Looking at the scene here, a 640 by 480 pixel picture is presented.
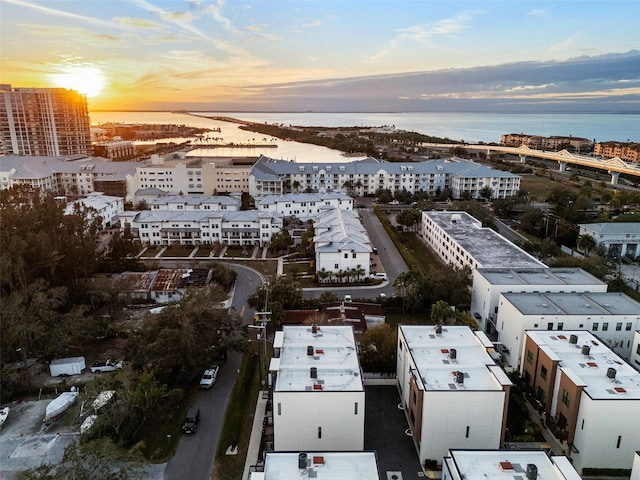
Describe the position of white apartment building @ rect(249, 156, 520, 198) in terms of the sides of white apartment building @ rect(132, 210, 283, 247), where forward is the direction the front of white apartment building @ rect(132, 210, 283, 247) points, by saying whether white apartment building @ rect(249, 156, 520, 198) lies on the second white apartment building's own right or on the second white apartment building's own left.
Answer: on the second white apartment building's own left

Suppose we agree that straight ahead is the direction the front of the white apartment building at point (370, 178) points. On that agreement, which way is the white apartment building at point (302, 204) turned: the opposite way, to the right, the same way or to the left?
the same way

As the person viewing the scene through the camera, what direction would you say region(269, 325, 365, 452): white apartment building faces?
facing to the left of the viewer

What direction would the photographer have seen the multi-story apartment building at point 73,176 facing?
facing the viewer

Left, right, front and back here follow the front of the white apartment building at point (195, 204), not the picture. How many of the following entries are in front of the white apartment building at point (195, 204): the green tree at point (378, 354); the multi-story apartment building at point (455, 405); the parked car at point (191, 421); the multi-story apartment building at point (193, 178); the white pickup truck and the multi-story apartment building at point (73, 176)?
4

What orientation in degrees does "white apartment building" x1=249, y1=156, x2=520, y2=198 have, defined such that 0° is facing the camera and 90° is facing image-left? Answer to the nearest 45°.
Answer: approximately 0°

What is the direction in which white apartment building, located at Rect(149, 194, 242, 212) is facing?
toward the camera

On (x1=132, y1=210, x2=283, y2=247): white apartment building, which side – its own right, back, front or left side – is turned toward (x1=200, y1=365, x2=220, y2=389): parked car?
front

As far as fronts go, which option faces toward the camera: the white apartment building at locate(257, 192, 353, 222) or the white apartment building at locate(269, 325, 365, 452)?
the white apartment building at locate(257, 192, 353, 222)

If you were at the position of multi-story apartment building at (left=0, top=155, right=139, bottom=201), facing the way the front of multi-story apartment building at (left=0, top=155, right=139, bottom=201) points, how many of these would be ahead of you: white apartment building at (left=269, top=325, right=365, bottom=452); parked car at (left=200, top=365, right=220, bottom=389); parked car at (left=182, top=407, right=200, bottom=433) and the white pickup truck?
4

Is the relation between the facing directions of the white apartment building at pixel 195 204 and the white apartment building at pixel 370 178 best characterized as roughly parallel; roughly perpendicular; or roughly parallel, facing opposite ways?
roughly parallel

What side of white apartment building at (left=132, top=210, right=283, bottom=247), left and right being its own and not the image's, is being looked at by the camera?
front

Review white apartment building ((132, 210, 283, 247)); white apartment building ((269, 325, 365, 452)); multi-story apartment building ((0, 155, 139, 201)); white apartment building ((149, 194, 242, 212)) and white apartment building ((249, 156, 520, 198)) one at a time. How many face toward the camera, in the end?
4

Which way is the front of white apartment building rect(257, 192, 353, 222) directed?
toward the camera

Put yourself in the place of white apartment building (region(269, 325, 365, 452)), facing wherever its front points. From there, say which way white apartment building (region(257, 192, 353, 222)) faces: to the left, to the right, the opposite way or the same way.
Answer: to the left

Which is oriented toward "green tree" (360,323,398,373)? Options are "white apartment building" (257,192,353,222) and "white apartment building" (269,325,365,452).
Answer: "white apartment building" (257,192,353,222)

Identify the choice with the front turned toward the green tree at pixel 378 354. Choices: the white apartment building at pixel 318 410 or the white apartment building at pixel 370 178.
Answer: the white apartment building at pixel 370 178
